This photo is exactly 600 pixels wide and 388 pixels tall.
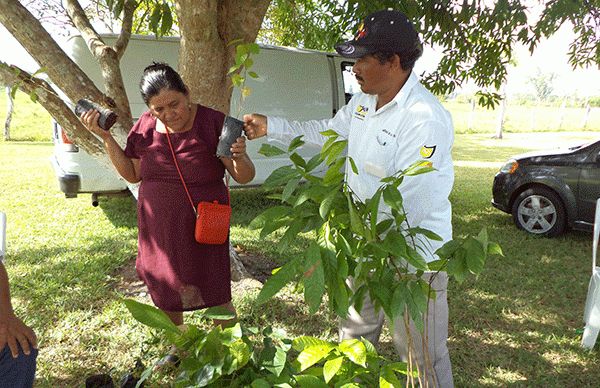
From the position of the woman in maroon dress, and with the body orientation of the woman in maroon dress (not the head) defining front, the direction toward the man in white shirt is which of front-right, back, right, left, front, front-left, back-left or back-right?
front-left

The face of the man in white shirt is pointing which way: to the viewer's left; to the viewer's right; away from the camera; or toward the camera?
to the viewer's left

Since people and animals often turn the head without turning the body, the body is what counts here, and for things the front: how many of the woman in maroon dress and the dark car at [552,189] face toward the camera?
1

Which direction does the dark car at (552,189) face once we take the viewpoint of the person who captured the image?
facing to the left of the viewer

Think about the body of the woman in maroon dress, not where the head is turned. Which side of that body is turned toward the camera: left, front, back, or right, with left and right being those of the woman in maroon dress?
front

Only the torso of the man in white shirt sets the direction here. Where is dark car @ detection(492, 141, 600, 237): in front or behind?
behind

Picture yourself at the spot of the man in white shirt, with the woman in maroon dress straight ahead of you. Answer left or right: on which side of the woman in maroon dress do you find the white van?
right

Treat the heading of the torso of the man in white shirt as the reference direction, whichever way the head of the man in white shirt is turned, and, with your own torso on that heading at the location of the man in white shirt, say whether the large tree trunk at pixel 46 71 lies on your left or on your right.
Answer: on your right

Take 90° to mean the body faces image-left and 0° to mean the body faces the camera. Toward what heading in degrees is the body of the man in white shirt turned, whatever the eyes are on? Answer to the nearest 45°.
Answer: approximately 45°
